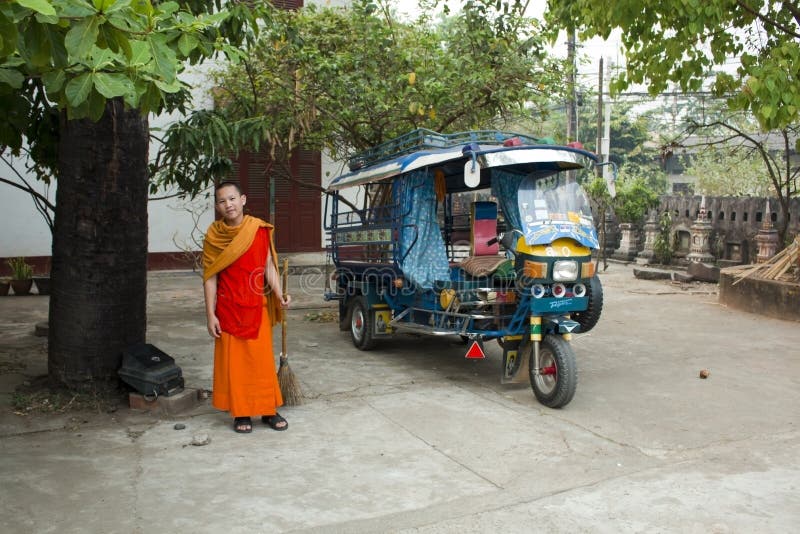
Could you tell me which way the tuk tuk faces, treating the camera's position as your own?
facing the viewer and to the right of the viewer

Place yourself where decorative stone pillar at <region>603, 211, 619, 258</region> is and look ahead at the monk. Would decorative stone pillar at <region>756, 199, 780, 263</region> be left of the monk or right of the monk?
left

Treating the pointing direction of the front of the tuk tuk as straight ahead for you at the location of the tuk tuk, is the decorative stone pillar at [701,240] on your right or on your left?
on your left

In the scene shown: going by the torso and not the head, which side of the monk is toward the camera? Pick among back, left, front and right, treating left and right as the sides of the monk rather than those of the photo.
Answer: front

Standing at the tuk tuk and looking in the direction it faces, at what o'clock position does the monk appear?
The monk is roughly at 3 o'clock from the tuk tuk.

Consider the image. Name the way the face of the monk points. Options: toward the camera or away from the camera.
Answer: toward the camera

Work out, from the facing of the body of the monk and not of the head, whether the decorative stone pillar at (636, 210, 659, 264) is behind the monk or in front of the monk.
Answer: behind

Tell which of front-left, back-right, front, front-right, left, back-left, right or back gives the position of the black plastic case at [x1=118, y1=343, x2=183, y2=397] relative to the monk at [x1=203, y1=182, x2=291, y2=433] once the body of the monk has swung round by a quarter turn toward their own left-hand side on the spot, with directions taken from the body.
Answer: back-left

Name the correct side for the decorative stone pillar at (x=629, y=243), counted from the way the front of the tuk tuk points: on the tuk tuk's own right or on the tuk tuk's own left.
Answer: on the tuk tuk's own left

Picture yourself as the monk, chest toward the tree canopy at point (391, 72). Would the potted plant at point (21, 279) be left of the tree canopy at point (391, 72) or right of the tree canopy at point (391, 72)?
left

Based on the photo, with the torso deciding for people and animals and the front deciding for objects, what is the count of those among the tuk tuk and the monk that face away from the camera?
0

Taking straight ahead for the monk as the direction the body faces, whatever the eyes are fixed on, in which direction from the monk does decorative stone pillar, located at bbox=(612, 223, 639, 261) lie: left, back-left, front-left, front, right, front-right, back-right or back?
back-left

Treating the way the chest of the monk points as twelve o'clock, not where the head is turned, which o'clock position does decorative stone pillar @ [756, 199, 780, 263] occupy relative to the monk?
The decorative stone pillar is roughly at 8 o'clock from the monk.

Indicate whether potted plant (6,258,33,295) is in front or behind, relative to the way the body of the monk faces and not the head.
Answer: behind

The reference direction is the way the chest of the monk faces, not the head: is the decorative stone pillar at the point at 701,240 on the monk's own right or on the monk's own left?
on the monk's own left
